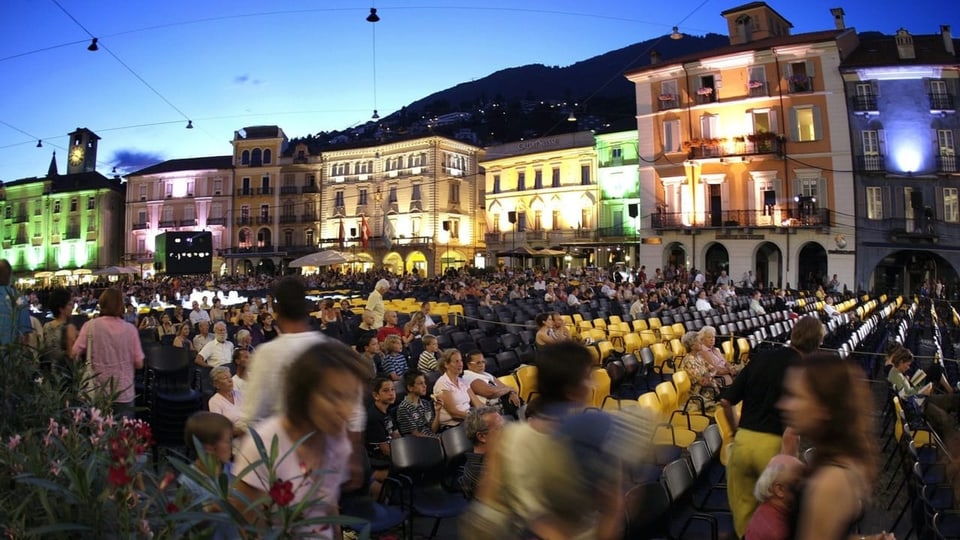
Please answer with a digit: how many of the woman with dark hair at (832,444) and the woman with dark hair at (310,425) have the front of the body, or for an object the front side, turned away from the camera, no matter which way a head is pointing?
0

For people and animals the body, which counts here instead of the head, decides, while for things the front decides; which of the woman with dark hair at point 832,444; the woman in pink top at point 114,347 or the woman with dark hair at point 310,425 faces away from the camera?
the woman in pink top

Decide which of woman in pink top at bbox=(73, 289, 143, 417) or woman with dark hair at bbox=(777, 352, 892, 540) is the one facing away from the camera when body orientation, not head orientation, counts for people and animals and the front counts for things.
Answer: the woman in pink top

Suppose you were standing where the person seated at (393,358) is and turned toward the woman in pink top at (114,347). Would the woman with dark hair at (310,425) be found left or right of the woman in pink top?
left

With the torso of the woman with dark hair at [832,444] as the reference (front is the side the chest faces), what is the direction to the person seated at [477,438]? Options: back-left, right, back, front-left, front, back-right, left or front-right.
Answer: front-right

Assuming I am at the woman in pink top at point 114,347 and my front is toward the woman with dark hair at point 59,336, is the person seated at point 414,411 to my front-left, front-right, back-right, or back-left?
back-right

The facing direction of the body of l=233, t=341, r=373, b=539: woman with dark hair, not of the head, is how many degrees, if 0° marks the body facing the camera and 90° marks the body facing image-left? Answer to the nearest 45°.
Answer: approximately 315°

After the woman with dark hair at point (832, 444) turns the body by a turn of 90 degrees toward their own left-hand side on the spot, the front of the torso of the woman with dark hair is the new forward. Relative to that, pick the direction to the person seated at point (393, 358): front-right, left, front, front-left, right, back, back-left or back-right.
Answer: back-right

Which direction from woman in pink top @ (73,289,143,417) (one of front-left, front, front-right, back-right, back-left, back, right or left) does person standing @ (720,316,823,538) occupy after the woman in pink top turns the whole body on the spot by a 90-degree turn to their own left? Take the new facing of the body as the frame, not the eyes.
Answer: back-left

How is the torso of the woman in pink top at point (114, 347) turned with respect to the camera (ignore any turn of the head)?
away from the camera

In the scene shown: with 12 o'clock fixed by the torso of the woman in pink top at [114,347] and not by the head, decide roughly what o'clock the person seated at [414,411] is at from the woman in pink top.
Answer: The person seated is roughly at 3 o'clock from the woman in pink top.

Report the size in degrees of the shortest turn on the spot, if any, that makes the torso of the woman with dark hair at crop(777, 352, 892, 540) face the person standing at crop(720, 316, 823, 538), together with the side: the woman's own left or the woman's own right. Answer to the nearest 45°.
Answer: approximately 90° to the woman's own right

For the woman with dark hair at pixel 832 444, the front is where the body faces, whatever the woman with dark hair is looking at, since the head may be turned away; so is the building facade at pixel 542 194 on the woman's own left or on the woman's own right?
on the woman's own right

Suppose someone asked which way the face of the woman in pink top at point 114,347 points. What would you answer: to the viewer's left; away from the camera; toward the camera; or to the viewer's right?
away from the camera

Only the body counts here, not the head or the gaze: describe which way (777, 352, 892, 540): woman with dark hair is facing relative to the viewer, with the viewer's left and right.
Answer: facing to the left of the viewer
